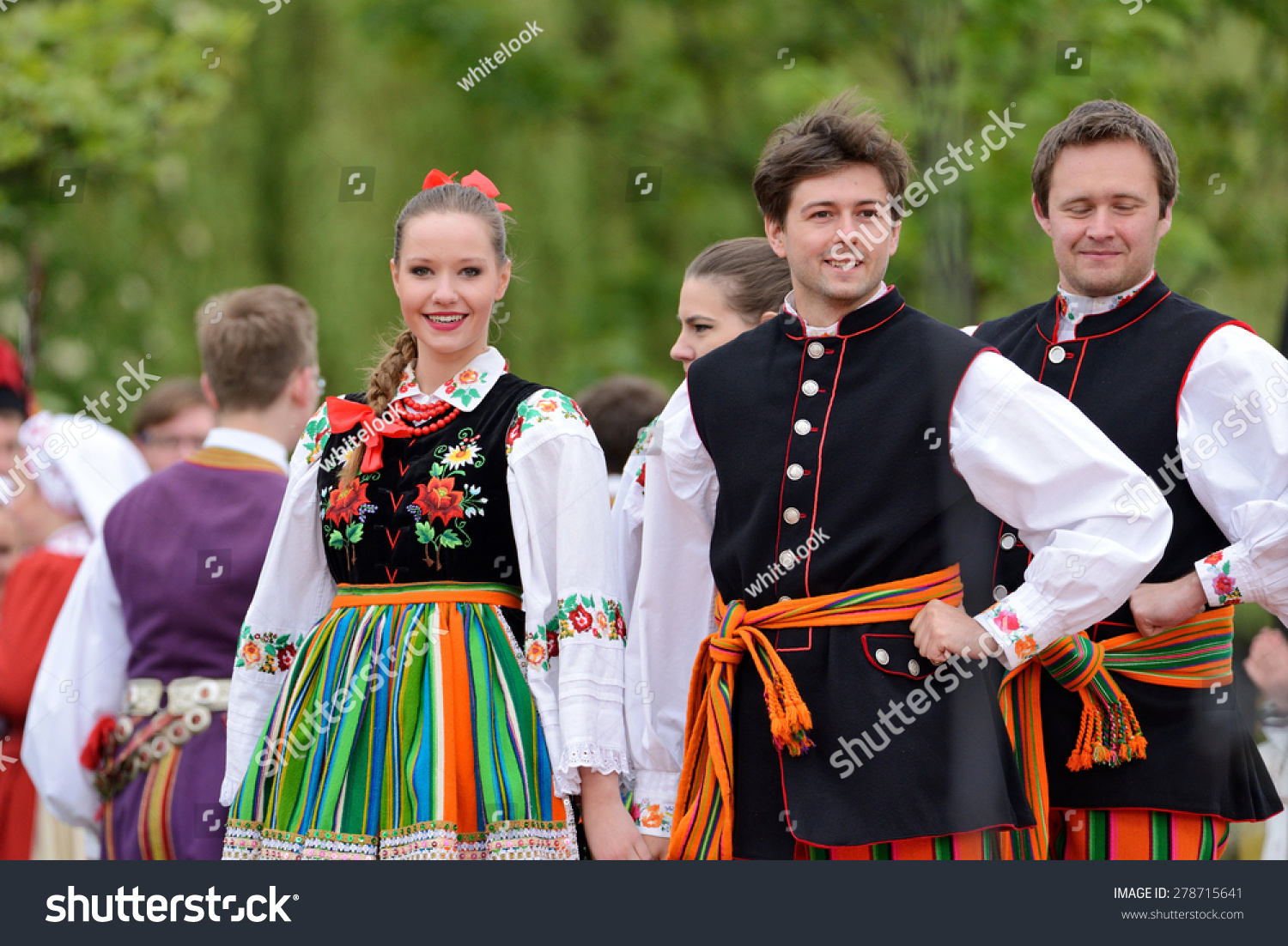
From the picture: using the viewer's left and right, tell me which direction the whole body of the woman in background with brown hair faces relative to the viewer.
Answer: facing the viewer and to the left of the viewer

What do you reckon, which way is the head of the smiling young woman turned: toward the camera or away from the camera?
toward the camera
